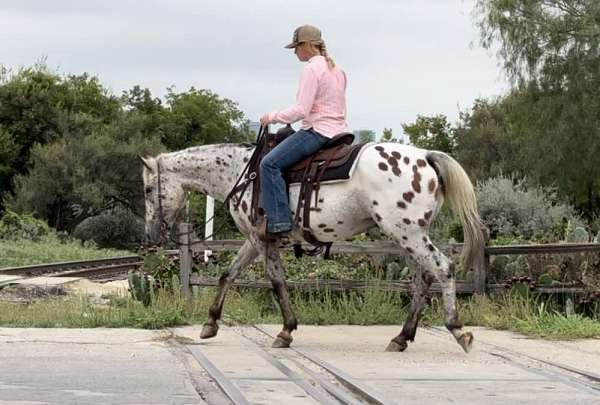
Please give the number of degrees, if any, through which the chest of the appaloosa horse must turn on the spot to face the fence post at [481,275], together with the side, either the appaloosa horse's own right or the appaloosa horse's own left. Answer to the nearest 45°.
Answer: approximately 135° to the appaloosa horse's own right

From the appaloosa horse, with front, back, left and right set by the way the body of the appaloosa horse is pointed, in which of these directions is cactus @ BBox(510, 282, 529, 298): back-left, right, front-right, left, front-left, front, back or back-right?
back-right

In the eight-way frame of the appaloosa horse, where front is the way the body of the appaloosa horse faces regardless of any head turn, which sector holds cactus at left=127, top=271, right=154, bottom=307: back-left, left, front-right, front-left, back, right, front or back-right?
front-right

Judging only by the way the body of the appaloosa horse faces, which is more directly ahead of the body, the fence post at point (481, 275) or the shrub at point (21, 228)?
the shrub

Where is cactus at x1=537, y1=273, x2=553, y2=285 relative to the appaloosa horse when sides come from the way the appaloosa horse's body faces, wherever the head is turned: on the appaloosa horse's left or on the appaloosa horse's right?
on the appaloosa horse's right

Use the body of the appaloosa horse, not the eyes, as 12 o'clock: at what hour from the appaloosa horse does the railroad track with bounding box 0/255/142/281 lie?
The railroad track is roughly at 2 o'clock from the appaloosa horse.

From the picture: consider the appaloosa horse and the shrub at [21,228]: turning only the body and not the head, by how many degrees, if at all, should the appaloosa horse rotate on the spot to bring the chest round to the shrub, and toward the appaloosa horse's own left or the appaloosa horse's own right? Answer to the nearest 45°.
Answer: approximately 45° to the appaloosa horse's own right

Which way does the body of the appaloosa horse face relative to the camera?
to the viewer's left

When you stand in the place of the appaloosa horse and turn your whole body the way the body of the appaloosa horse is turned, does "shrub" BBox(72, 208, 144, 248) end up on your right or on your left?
on your right
